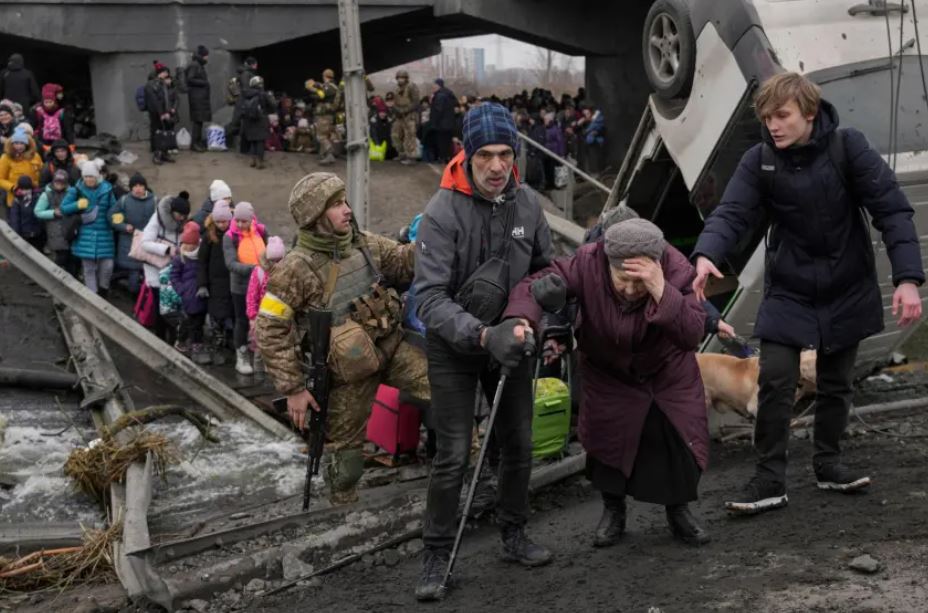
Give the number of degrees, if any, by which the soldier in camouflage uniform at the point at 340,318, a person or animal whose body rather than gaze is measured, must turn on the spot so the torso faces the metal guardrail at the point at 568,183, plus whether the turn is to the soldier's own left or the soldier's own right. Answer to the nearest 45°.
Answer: approximately 135° to the soldier's own left

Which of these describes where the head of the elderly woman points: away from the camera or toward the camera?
toward the camera

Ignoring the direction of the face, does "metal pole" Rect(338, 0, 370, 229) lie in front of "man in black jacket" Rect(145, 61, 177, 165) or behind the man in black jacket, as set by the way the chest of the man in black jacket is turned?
in front

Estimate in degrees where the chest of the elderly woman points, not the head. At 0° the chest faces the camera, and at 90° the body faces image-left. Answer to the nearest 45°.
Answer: approximately 0°

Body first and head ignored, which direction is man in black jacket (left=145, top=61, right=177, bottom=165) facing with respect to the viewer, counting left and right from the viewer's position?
facing the viewer and to the right of the viewer

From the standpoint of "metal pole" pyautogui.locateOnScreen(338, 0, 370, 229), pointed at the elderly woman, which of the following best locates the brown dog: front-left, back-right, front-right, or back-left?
front-left

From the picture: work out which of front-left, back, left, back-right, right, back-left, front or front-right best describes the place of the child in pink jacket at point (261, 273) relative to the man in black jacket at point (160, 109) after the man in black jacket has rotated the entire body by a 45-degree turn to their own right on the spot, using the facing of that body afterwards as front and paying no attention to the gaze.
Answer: front

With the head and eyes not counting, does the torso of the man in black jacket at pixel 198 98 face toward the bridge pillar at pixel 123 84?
no
